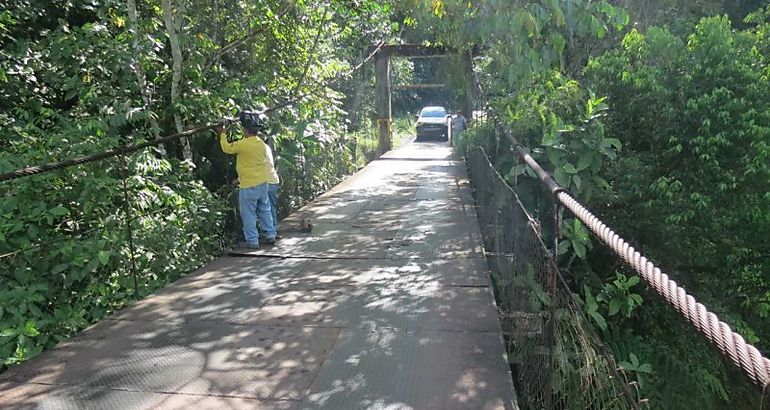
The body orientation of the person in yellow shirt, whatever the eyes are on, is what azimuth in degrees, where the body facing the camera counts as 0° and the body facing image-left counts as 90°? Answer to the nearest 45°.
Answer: approximately 135°

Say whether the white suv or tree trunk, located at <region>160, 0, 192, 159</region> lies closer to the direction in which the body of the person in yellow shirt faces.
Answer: the tree trunk

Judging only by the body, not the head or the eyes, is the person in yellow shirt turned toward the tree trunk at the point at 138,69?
yes

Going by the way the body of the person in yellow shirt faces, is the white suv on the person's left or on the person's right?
on the person's right

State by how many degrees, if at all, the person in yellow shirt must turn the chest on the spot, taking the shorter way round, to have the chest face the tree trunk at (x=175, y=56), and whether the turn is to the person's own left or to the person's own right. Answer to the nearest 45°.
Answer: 0° — they already face it
